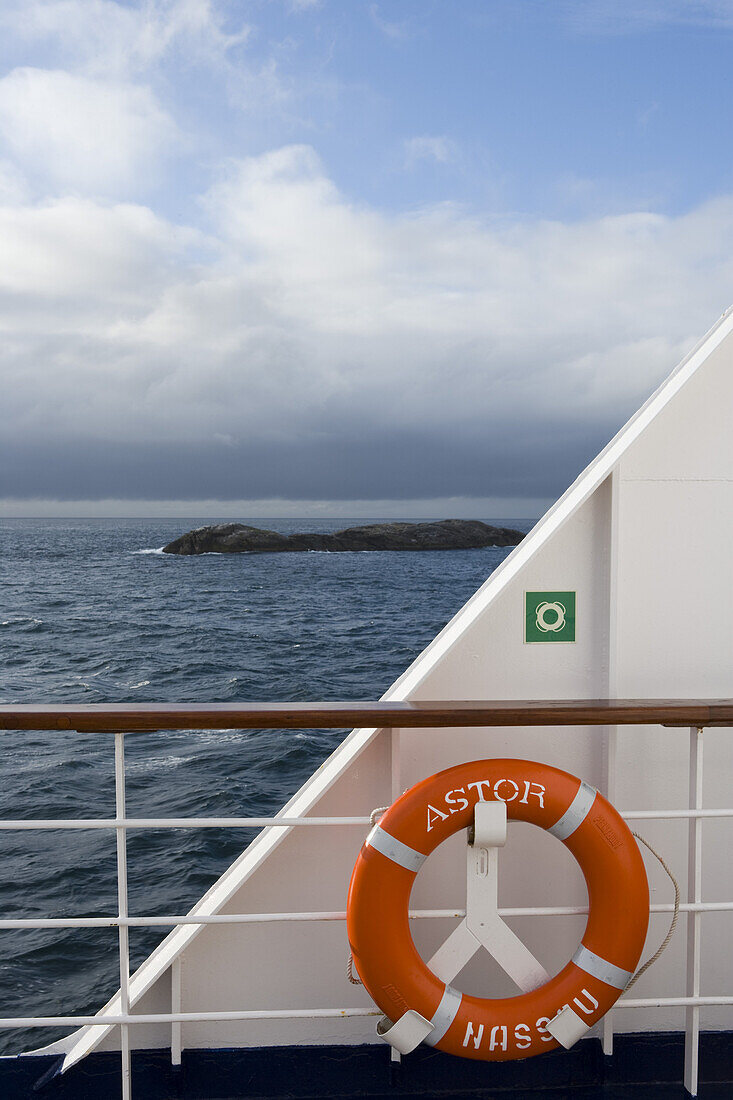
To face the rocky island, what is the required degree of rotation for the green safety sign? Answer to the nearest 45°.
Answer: approximately 180°

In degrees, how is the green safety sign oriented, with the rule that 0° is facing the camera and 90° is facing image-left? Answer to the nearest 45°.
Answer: approximately 0°
